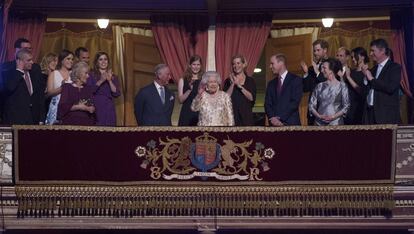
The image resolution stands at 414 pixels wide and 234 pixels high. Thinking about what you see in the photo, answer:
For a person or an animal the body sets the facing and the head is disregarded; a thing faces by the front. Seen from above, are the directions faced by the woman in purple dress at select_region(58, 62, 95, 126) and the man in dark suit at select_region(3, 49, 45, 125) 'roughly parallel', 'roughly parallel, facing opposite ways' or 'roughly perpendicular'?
roughly parallel

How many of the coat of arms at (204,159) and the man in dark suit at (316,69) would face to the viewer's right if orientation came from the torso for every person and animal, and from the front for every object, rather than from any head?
0

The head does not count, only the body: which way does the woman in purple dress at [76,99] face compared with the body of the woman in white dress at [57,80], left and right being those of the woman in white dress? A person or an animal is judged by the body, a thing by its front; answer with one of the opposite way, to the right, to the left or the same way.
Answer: the same way

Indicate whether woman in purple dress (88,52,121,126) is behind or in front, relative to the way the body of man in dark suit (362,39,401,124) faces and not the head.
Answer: in front

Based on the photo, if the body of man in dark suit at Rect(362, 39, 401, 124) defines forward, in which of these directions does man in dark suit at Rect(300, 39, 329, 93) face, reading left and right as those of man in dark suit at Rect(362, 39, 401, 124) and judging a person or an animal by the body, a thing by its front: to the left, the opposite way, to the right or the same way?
the same way

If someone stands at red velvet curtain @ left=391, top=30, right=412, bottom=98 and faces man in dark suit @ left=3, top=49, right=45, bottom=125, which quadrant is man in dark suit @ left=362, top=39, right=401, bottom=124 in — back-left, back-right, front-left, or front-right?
front-left

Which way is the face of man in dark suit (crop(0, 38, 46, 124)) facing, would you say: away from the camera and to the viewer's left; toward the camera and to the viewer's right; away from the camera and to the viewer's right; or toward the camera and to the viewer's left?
toward the camera and to the viewer's right

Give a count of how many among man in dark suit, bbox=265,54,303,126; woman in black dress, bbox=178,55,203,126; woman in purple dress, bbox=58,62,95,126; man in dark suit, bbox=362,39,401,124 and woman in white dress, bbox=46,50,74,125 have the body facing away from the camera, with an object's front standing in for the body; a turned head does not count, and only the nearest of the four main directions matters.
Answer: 0

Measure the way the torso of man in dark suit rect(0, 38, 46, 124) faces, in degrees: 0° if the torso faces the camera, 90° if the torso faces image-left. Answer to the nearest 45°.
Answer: approximately 315°

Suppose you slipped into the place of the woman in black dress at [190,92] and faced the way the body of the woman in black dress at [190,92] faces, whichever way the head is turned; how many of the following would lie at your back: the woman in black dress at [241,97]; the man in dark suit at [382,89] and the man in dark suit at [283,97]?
0

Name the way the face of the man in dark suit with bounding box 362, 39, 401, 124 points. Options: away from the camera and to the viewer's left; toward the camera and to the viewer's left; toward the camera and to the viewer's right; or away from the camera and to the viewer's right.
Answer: toward the camera and to the viewer's left

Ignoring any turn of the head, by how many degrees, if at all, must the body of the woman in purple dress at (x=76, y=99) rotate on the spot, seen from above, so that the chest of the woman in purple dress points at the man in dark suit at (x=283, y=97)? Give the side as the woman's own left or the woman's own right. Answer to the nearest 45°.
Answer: approximately 45° to the woman's own left

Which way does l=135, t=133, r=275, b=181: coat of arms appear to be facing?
toward the camera

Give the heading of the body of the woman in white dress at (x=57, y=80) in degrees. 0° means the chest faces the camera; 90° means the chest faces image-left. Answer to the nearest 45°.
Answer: approximately 315°

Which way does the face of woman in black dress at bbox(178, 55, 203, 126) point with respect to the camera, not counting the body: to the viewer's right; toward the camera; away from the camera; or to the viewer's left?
toward the camera

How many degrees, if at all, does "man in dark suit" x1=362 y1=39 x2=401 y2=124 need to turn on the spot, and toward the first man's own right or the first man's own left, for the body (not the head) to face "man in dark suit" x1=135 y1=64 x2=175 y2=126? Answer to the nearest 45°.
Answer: approximately 45° to the first man's own right
